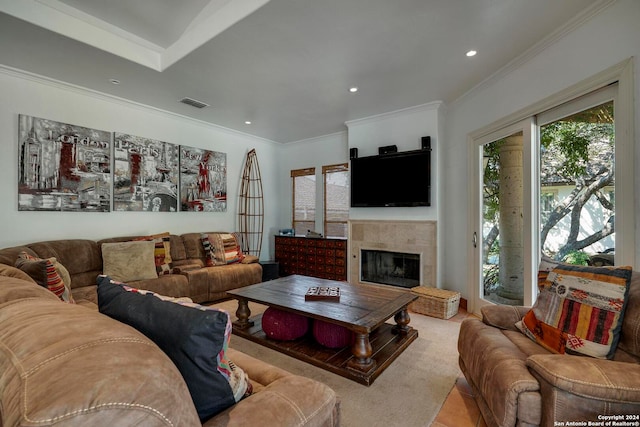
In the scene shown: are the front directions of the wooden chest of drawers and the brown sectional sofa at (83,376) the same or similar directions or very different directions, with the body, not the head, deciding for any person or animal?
very different directions

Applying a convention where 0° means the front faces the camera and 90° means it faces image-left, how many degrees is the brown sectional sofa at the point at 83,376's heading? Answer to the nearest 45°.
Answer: approximately 225°

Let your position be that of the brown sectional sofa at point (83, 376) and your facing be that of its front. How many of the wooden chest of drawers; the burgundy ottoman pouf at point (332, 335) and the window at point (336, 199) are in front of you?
3

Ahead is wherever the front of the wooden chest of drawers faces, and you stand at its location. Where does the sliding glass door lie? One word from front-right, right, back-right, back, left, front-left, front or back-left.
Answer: left

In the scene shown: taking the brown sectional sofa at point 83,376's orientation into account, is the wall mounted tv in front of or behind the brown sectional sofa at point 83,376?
in front

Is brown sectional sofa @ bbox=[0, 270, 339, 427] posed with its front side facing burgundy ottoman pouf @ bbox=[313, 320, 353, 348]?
yes

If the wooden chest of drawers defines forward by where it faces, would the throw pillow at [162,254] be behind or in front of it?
in front

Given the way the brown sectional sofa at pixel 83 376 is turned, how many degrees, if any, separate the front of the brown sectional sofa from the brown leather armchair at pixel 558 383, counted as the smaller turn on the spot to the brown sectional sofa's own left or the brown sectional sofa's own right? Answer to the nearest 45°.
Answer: approximately 45° to the brown sectional sofa's own right

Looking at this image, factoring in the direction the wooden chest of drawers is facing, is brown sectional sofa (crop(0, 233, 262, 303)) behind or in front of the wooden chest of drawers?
in front
